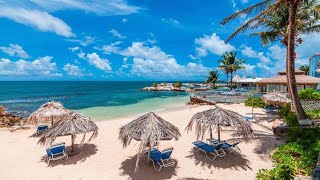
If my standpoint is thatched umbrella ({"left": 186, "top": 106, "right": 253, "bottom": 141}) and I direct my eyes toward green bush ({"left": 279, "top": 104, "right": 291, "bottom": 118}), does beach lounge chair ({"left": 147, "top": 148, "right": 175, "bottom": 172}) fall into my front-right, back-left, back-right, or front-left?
back-left

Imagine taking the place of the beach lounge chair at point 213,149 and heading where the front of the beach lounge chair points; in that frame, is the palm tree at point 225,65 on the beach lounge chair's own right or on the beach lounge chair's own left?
on the beach lounge chair's own right

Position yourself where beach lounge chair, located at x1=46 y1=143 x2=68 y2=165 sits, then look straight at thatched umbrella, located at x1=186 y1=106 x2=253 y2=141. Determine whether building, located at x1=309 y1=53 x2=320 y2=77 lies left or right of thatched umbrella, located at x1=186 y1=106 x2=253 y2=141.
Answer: left

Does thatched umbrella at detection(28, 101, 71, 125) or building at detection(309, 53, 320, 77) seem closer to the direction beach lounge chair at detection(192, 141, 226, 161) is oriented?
the thatched umbrella

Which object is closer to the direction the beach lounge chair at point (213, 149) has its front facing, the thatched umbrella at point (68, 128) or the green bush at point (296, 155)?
the thatched umbrella

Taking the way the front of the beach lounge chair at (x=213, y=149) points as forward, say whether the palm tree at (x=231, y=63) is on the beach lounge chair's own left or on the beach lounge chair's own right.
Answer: on the beach lounge chair's own right

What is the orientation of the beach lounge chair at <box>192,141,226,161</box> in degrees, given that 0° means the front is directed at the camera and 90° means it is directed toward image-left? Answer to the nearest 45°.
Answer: approximately 135°

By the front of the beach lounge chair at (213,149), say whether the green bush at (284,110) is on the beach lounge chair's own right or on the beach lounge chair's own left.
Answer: on the beach lounge chair's own right
